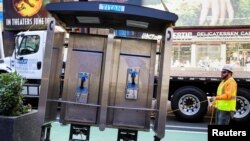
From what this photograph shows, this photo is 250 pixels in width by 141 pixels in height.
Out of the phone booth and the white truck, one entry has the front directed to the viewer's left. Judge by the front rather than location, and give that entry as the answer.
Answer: the white truck

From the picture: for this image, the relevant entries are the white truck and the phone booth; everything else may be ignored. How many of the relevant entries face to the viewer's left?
1

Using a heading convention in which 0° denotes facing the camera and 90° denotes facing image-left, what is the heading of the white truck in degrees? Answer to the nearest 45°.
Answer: approximately 90°

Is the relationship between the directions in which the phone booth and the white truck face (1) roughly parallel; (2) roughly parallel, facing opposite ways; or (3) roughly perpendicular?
roughly perpendicular

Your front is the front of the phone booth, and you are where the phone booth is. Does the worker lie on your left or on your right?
on your left

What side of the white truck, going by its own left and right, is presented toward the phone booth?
left

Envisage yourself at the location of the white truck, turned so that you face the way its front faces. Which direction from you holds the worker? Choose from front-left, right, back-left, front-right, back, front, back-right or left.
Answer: back-left

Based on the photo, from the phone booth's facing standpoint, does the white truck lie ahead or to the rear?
to the rear
